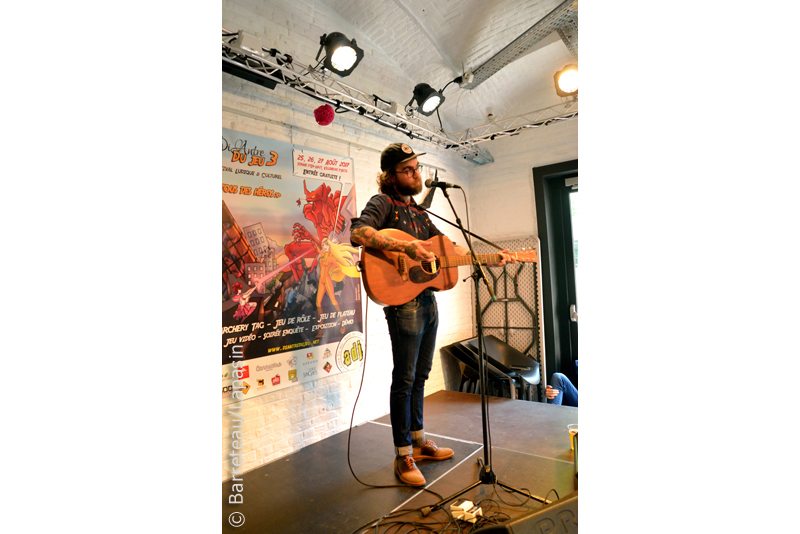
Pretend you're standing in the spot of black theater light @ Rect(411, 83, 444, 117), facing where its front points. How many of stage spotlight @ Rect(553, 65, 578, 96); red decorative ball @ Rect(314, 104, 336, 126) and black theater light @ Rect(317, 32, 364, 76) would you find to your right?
2

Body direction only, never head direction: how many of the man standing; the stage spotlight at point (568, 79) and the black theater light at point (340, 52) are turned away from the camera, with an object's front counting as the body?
0

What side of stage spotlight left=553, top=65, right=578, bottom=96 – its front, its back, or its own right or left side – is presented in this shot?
front

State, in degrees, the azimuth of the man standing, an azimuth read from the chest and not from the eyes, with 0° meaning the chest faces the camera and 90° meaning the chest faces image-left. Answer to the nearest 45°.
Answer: approximately 315°

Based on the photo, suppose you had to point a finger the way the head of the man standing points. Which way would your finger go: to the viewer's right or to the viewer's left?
to the viewer's right

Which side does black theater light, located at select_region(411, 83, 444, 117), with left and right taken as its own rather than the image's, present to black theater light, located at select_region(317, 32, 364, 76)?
right

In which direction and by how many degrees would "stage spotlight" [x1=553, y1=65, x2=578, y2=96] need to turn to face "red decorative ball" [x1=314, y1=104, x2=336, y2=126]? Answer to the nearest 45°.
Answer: approximately 45° to its right

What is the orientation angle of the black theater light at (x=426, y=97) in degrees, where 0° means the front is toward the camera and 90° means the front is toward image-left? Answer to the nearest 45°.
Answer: approximately 315°

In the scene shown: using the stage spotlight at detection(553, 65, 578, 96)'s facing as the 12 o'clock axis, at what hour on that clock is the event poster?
The event poster is roughly at 2 o'clock from the stage spotlight.

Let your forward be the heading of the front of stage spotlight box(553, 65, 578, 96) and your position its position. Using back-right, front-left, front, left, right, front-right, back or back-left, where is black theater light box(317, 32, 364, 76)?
front-right

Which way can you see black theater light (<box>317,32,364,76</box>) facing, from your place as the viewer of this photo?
facing the viewer and to the right of the viewer
